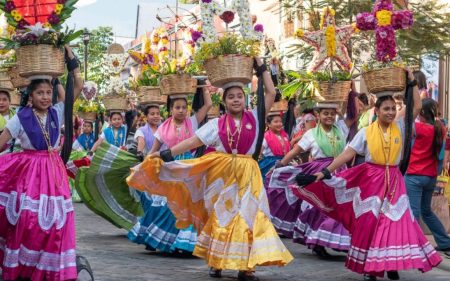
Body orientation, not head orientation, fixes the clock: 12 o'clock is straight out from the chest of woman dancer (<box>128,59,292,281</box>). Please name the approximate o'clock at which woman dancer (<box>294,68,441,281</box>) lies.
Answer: woman dancer (<box>294,68,441,281</box>) is roughly at 9 o'clock from woman dancer (<box>128,59,292,281</box>).

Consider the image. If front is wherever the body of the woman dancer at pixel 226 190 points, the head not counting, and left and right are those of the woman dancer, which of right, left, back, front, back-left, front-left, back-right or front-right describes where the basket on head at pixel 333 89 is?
back-left

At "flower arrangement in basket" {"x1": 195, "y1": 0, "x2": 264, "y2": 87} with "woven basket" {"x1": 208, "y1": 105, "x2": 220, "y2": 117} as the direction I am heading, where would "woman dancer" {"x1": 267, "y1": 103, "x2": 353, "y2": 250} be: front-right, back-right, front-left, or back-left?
front-right

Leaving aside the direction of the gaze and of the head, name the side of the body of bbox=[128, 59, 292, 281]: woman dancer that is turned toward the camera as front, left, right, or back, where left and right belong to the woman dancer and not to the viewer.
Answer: front

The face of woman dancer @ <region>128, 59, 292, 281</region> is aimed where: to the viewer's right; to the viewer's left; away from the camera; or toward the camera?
toward the camera

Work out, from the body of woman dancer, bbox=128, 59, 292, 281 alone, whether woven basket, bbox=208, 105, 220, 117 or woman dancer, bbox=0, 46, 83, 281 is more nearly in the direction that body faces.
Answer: the woman dancer

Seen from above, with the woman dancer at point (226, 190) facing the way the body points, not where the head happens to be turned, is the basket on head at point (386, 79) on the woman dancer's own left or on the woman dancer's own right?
on the woman dancer's own left

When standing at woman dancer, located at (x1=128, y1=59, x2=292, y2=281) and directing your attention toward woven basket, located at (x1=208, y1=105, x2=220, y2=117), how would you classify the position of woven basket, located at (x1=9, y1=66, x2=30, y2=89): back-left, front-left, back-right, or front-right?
front-left

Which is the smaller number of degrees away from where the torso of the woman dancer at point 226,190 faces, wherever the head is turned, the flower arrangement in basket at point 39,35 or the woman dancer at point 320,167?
the flower arrangement in basket

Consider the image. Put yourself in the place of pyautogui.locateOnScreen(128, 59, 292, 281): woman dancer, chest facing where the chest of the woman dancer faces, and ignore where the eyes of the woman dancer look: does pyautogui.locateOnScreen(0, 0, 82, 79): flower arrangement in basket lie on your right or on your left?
on your right

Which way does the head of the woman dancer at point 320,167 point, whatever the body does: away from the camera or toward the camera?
toward the camera
